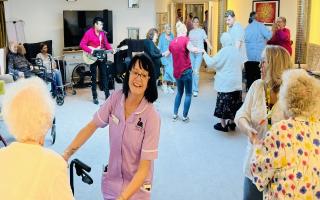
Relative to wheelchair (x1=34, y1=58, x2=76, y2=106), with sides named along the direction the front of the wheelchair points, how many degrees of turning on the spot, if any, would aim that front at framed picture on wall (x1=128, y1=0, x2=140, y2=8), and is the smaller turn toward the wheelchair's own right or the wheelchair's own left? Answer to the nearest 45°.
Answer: approximately 90° to the wheelchair's own left

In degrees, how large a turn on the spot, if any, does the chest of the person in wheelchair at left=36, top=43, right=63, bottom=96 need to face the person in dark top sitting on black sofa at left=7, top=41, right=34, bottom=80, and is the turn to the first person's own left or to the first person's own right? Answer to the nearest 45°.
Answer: approximately 135° to the first person's own right

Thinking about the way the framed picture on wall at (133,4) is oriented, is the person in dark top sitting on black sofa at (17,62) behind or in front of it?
in front

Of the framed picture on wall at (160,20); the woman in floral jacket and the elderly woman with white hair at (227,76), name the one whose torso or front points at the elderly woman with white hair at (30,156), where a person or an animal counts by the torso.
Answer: the framed picture on wall

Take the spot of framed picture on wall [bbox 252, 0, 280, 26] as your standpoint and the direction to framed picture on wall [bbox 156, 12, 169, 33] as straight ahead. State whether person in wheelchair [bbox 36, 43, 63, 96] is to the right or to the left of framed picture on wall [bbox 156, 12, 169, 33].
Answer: left

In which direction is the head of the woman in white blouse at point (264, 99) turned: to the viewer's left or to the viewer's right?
to the viewer's left

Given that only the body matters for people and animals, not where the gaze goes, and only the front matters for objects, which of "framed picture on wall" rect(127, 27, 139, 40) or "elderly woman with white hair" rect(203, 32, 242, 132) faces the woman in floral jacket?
the framed picture on wall

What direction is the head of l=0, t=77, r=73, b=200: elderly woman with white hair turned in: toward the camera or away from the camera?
away from the camera

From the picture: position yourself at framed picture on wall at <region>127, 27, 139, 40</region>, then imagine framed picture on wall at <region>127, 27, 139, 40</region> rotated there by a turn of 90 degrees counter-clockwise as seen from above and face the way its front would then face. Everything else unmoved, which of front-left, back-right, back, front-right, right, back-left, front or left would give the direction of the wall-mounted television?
back-right

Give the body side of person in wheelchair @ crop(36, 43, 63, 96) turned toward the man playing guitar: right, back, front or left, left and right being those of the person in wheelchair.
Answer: front

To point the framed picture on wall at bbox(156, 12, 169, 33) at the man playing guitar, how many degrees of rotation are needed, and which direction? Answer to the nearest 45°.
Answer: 0° — it already faces them

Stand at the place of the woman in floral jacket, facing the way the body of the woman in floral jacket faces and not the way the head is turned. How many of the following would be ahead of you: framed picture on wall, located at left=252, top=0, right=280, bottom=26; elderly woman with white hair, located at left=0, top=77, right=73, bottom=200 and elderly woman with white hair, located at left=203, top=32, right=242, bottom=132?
2

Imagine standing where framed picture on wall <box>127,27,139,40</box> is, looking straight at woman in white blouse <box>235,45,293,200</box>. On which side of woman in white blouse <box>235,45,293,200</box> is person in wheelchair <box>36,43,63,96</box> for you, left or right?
right

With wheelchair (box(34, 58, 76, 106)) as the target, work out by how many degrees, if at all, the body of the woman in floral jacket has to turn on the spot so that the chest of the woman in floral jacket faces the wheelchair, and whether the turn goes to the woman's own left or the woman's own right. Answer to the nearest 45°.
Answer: approximately 45° to the woman's own left

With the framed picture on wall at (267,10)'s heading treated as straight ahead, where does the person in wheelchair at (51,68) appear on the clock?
The person in wheelchair is roughly at 2 o'clock from the framed picture on wall.

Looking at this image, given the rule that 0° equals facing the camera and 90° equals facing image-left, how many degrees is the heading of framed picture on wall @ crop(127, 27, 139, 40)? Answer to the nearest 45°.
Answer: approximately 0°
